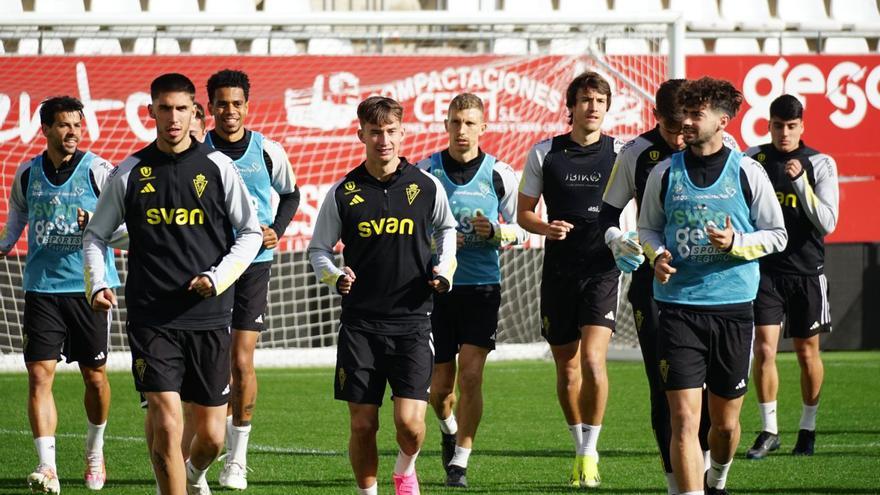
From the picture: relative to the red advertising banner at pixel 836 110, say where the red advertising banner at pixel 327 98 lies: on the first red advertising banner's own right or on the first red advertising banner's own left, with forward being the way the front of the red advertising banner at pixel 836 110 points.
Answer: on the first red advertising banner's own right

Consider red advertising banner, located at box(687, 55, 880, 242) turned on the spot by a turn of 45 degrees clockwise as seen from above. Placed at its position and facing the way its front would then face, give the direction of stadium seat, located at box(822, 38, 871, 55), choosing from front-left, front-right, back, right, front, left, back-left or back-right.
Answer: back-right

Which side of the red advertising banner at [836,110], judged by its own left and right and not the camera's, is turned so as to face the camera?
front

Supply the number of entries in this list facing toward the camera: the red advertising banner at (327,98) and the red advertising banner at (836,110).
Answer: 2

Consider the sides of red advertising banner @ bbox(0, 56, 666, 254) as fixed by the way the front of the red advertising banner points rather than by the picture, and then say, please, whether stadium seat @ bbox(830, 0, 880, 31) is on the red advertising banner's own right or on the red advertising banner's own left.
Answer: on the red advertising banner's own left

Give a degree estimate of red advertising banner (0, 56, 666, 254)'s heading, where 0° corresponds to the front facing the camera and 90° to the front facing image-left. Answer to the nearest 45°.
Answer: approximately 0°

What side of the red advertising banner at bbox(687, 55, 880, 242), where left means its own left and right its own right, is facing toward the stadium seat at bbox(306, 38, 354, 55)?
right

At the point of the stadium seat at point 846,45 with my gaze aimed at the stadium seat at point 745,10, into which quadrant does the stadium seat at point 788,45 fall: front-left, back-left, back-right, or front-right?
front-left

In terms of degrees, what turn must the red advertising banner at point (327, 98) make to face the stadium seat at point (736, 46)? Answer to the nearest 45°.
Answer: approximately 135° to its left

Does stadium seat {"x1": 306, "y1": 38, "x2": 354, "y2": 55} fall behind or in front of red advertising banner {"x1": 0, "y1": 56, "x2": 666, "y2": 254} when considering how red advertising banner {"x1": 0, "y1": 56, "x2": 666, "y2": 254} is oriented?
behind

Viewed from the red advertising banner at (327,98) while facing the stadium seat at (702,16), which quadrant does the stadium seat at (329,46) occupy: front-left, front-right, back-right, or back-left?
front-left

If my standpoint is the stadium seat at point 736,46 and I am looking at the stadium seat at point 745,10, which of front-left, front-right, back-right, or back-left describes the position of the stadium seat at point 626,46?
back-left
